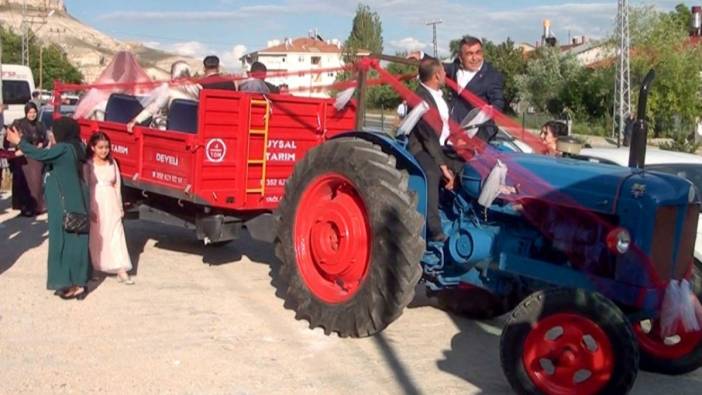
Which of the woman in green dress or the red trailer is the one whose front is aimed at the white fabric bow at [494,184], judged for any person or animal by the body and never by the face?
the red trailer

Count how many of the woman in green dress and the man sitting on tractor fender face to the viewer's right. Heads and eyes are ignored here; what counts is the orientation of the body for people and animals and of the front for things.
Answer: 1

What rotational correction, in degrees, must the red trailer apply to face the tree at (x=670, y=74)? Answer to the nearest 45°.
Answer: approximately 90° to its left

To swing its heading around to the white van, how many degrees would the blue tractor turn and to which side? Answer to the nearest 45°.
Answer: approximately 180°

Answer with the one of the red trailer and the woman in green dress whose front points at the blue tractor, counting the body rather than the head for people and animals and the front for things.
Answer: the red trailer

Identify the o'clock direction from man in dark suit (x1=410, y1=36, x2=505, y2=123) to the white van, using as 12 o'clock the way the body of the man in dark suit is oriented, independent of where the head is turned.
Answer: The white van is roughly at 3 o'clock from the man in dark suit.

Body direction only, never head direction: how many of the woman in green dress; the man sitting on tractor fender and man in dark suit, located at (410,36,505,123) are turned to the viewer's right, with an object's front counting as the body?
1
